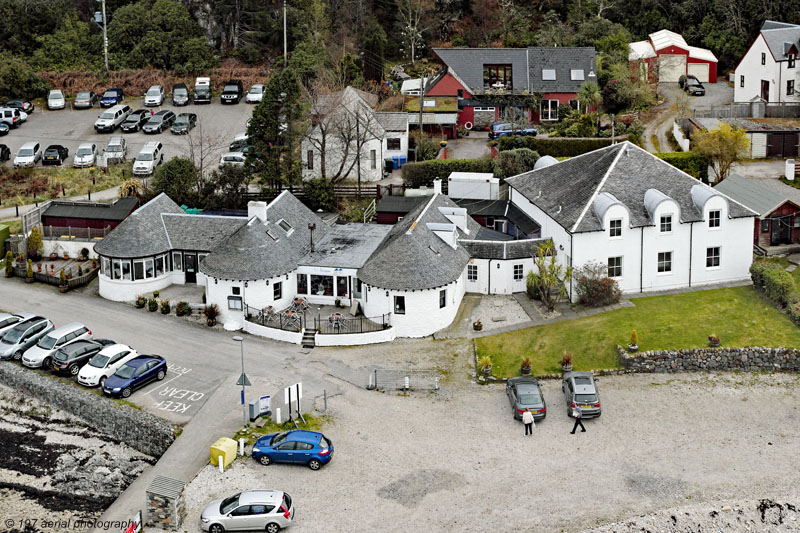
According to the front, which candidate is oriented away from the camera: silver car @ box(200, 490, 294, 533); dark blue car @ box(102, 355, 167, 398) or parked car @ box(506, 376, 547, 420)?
the parked car

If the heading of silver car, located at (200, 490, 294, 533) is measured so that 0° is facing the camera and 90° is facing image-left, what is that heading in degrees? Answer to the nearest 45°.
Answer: approximately 90°

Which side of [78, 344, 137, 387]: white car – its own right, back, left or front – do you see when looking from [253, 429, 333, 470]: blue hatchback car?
left

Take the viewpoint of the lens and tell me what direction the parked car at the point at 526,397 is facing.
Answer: facing away from the viewer

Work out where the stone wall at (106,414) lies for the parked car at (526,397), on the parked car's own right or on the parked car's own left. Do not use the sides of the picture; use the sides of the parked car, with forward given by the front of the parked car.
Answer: on the parked car's own left

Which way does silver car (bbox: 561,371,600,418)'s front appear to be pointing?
away from the camera

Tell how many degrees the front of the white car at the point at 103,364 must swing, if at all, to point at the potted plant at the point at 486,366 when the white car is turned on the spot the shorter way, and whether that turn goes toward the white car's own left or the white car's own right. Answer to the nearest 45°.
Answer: approximately 135° to the white car's own left

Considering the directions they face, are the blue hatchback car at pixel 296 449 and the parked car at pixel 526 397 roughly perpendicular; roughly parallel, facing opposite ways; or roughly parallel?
roughly perpendicular

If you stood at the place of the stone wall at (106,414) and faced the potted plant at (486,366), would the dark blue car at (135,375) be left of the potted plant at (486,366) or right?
left

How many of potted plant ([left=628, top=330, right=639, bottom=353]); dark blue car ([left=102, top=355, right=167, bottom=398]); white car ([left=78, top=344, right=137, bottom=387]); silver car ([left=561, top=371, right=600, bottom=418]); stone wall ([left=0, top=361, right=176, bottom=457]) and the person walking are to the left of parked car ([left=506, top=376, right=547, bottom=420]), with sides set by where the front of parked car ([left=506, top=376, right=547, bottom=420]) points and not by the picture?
3
